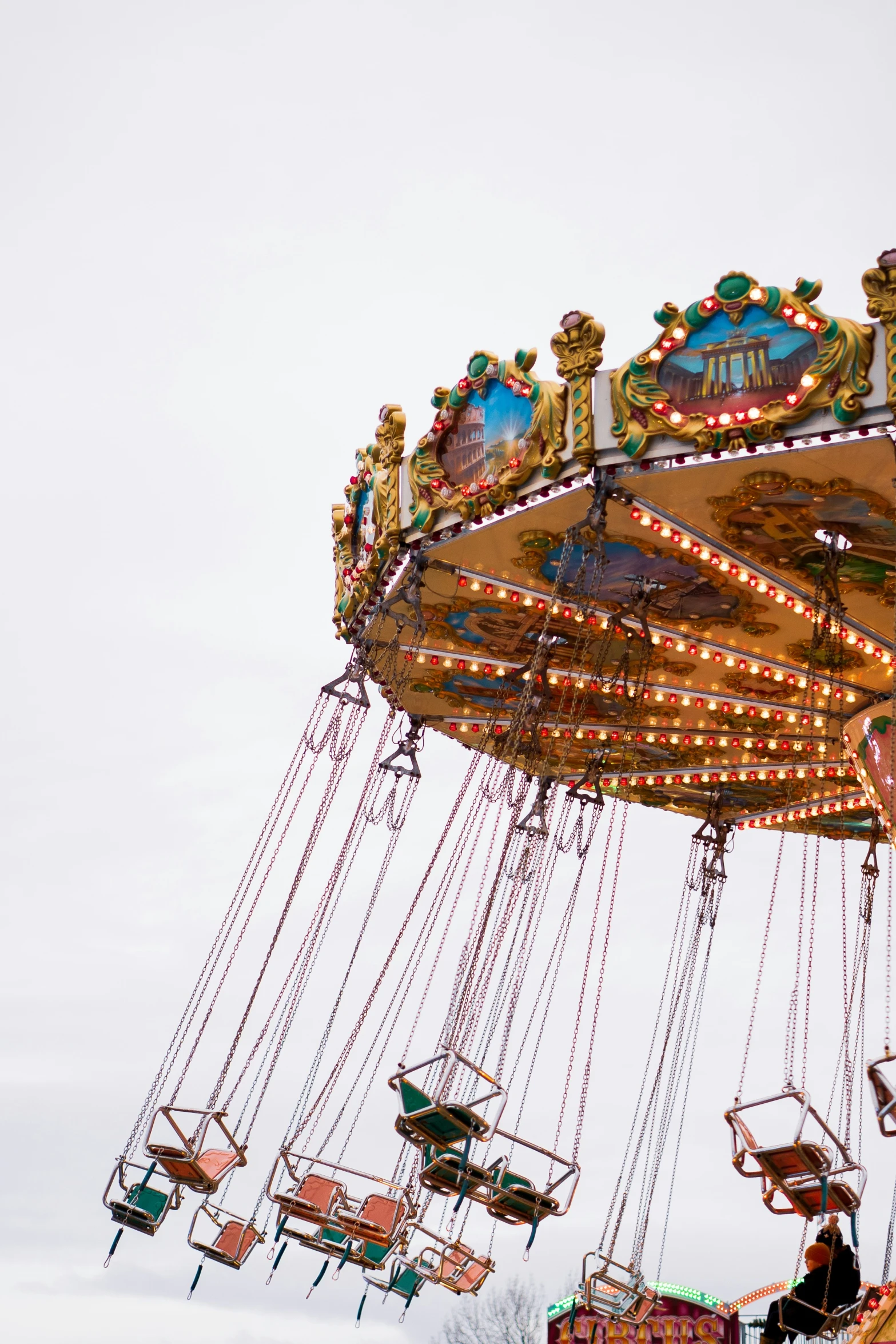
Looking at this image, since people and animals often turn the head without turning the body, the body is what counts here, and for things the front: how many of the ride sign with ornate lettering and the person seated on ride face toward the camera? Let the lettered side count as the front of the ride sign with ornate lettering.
1

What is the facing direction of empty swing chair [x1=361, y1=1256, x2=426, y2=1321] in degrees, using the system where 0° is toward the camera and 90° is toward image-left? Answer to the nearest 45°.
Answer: approximately 45°

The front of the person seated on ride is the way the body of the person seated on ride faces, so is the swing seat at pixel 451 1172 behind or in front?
in front

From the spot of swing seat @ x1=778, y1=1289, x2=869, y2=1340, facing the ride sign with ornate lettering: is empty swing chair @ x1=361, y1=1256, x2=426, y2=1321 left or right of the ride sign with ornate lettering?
left

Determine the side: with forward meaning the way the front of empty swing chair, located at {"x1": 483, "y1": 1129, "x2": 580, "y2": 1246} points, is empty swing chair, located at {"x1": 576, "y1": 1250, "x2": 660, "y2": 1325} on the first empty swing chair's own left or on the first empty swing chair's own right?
on the first empty swing chair's own left
